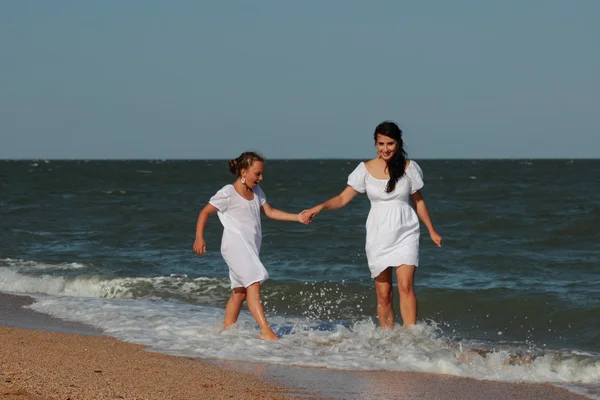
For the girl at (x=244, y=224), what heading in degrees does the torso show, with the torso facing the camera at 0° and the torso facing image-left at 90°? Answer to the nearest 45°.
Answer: approximately 315°

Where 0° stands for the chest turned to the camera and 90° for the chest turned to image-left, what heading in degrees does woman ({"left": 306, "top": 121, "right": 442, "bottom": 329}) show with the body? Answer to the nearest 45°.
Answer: approximately 0°

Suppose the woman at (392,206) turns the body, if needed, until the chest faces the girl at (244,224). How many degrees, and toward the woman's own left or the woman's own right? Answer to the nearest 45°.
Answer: approximately 90° to the woman's own right

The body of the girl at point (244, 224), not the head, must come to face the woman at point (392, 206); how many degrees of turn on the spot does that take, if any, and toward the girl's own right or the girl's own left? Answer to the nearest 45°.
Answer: approximately 45° to the girl's own left
